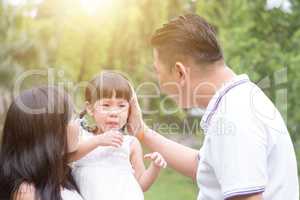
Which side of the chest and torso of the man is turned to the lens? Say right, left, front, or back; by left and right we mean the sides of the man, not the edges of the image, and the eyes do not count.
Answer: left

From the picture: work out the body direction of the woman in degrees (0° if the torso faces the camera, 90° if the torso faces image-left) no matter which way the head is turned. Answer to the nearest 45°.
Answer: approximately 225°

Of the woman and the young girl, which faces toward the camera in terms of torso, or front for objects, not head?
the young girl

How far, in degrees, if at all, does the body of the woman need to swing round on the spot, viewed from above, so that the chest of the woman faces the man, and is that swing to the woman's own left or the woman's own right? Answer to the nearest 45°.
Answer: approximately 90° to the woman's own right

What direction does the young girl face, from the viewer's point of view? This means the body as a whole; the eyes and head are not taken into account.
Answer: toward the camera

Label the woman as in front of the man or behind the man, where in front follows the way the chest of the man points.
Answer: in front

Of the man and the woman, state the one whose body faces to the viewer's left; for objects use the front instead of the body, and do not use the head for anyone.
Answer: the man

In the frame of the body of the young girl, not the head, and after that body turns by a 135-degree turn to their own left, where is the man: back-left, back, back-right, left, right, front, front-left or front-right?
right
